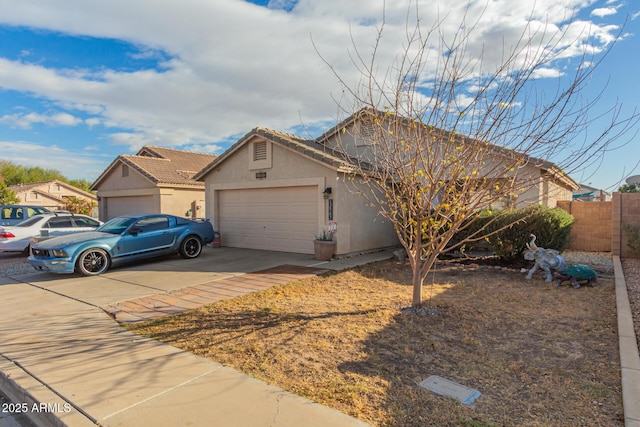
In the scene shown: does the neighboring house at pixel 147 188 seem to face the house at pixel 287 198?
no

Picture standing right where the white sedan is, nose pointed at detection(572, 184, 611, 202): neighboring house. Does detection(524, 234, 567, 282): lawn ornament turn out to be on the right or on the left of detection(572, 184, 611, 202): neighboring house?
right

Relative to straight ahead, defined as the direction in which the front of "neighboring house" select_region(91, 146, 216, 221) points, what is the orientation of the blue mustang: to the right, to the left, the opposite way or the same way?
the same way

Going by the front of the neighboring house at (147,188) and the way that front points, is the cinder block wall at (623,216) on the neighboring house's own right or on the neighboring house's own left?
on the neighboring house's own left

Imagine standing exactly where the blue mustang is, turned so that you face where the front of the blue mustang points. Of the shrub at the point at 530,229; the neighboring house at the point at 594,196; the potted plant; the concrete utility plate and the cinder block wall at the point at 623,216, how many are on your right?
0

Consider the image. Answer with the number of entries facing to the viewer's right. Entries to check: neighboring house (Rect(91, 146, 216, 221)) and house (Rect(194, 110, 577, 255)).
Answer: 0

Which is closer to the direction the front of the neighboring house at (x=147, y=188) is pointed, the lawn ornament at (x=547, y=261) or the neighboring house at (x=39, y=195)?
the lawn ornament

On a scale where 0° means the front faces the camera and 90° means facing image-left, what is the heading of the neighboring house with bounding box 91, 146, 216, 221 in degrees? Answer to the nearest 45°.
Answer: approximately 45°

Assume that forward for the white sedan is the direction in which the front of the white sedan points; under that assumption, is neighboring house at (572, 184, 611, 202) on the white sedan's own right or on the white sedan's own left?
on the white sedan's own right

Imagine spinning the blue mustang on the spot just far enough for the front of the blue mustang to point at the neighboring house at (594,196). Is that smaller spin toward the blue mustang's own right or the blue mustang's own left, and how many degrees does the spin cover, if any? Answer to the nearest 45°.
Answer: approximately 135° to the blue mustang's own left

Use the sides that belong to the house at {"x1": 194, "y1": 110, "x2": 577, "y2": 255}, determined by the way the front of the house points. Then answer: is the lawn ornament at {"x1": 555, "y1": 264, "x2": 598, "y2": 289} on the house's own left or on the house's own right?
on the house's own left

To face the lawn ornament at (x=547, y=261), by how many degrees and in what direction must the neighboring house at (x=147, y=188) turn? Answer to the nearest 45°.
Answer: approximately 90° to its left

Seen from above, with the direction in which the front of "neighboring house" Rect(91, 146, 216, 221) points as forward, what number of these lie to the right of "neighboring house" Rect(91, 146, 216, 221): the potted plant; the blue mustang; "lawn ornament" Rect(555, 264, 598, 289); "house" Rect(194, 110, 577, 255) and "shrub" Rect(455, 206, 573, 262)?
0

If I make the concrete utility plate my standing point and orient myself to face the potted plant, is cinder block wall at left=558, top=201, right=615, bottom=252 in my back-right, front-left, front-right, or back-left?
front-right

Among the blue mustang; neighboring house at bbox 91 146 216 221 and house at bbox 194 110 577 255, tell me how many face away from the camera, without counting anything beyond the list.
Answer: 0

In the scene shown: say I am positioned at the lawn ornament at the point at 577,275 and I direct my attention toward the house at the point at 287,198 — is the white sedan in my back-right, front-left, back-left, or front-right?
front-left

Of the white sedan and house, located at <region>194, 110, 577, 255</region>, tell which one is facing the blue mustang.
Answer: the house

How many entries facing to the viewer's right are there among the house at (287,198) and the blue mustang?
0
